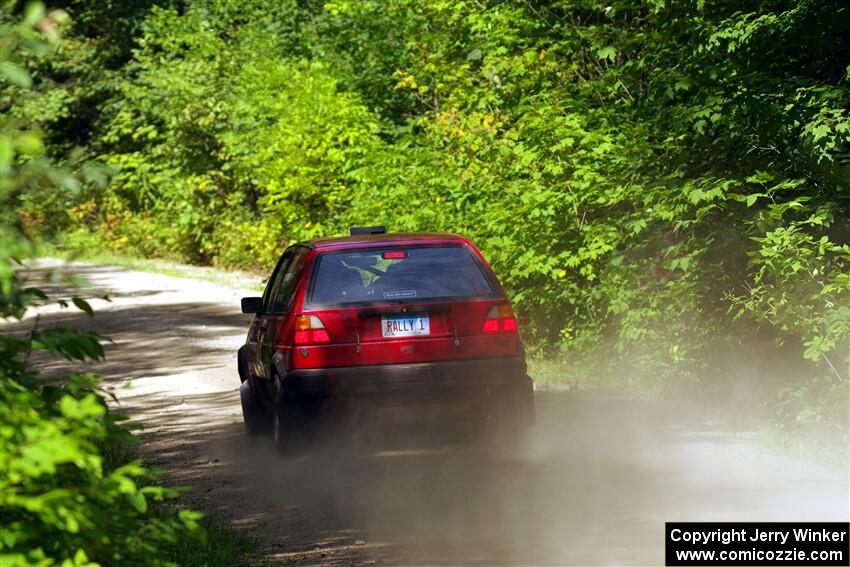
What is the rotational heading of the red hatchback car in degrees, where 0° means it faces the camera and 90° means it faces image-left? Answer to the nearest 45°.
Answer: approximately 180°
